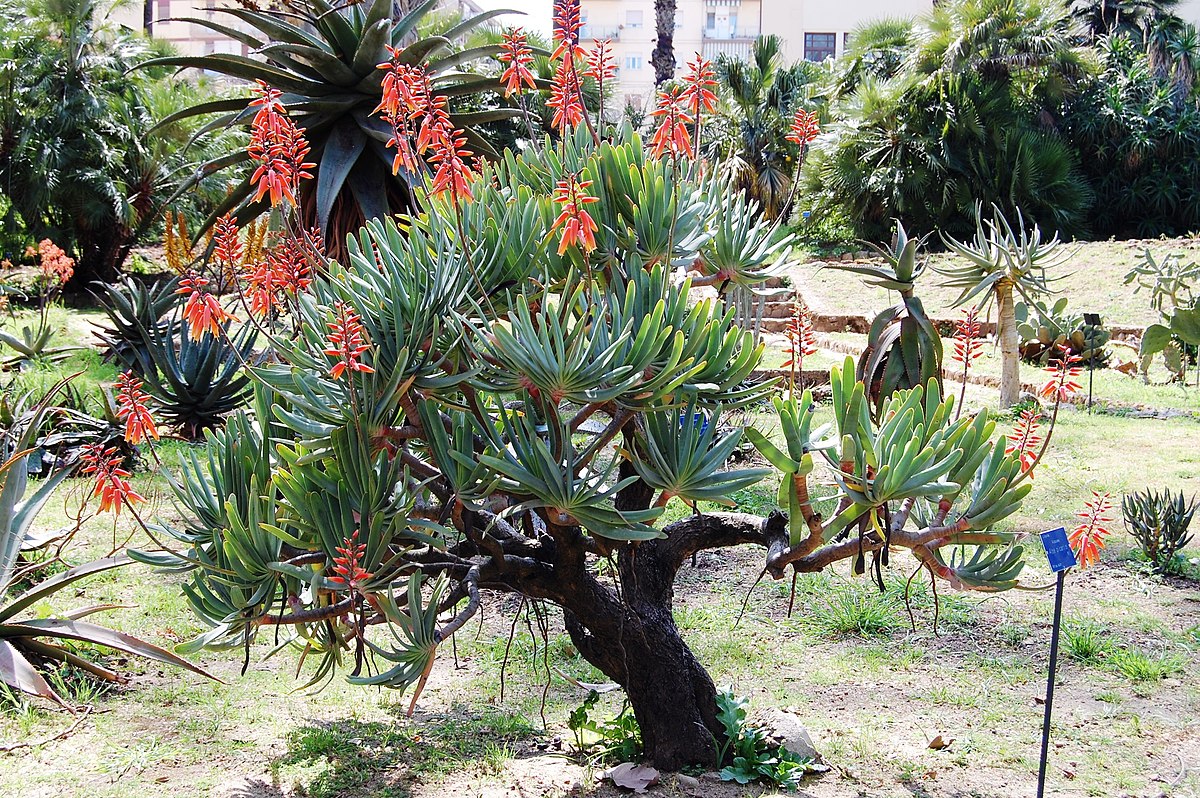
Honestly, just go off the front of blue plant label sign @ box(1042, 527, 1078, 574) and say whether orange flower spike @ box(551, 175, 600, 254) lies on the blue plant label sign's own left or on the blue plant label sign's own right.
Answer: on the blue plant label sign's own right

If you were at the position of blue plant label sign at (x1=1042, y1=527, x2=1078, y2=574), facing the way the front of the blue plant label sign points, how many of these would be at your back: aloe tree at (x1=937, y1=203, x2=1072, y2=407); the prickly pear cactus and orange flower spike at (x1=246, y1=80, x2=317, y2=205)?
2

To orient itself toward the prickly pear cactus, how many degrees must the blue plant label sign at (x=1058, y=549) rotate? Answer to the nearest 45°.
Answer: approximately 180°

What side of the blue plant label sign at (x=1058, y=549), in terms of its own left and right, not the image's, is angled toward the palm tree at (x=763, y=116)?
back

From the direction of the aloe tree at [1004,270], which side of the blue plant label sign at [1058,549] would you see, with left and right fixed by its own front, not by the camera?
back

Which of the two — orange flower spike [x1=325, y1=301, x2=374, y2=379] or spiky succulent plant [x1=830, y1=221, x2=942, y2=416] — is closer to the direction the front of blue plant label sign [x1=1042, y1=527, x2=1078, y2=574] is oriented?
the orange flower spike

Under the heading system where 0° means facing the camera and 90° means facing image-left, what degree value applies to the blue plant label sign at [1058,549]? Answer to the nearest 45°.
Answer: approximately 0°
